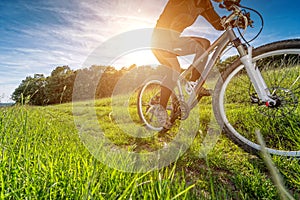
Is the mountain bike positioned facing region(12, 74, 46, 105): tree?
no

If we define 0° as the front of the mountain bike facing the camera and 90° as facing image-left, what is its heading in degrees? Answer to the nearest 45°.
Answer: approximately 315°
